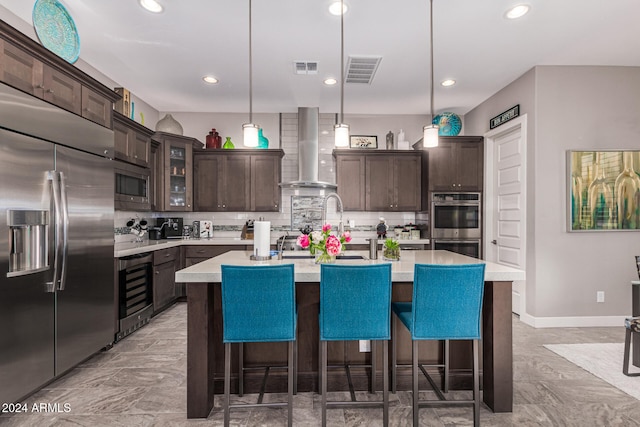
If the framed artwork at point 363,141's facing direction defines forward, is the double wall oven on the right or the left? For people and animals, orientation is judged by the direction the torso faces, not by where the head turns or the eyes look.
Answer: on its left

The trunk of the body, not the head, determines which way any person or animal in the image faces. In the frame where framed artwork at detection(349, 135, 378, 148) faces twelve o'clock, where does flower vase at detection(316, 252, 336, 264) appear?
The flower vase is roughly at 12 o'clock from the framed artwork.

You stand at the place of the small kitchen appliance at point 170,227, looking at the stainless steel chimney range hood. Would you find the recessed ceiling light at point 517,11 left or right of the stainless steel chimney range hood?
right

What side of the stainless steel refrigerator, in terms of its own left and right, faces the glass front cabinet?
left

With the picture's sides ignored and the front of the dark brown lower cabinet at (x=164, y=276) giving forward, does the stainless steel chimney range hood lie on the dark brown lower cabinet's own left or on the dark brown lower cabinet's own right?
on the dark brown lower cabinet's own left

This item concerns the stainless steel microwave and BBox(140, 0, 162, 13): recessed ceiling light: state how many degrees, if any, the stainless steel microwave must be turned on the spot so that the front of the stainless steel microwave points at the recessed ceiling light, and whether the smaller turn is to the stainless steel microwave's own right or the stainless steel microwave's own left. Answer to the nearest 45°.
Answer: approximately 45° to the stainless steel microwave's own right
